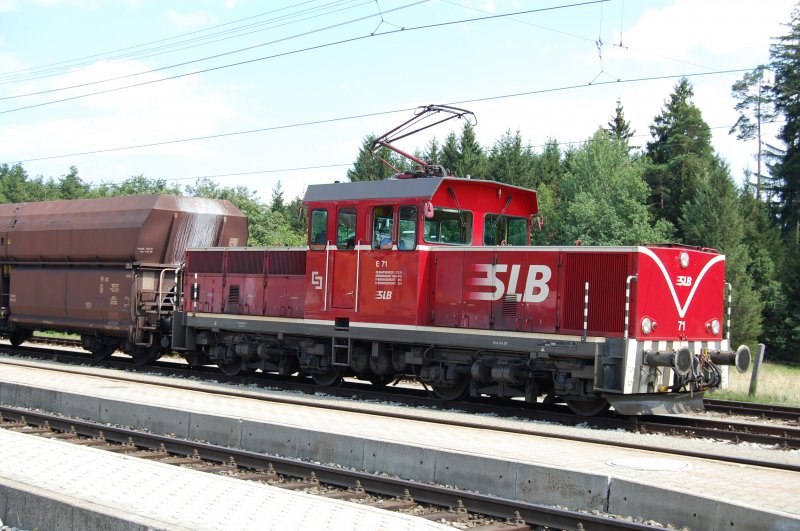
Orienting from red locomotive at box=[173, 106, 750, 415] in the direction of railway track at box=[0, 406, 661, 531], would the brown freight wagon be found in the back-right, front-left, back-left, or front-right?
back-right

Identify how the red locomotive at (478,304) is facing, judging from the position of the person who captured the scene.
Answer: facing the viewer and to the right of the viewer

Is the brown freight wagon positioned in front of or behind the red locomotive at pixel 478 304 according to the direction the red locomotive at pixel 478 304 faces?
behind

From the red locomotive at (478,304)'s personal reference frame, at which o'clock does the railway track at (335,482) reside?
The railway track is roughly at 2 o'clock from the red locomotive.

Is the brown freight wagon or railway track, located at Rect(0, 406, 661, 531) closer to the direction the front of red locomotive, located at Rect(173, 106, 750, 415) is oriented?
the railway track
